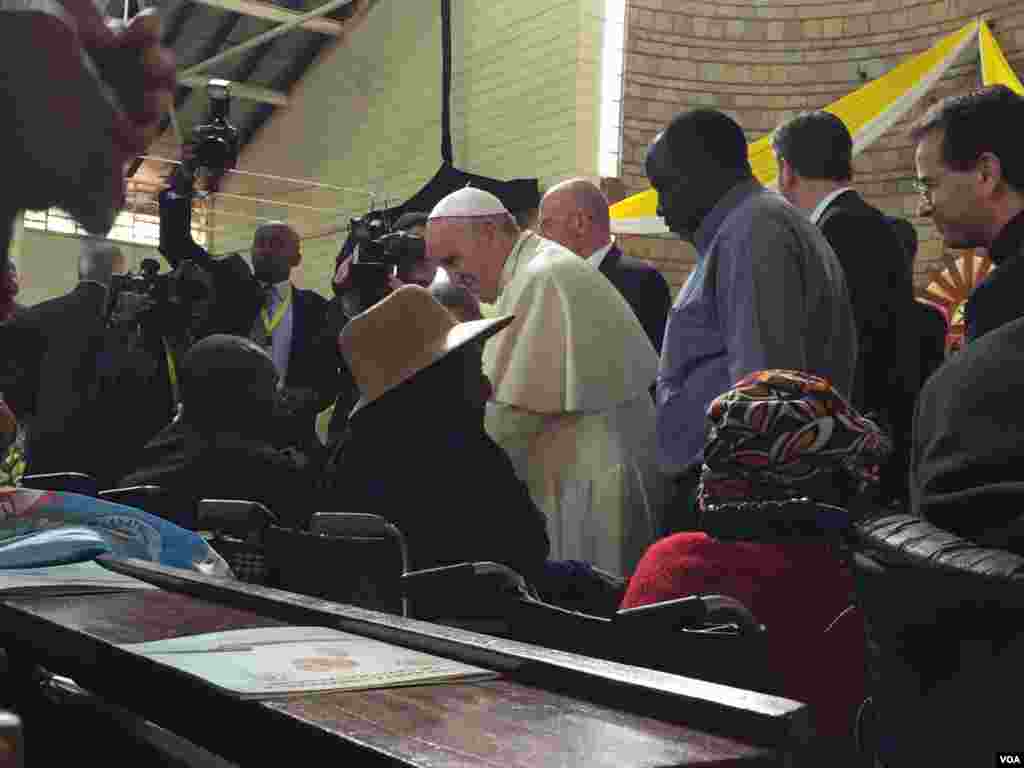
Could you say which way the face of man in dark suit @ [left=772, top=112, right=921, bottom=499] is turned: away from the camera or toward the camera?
away from the camera

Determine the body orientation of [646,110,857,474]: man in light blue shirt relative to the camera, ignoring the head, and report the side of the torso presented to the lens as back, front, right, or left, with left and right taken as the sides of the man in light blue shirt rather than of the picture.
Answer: left

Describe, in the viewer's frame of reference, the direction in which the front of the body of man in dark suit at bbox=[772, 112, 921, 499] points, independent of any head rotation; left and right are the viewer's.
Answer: facing away from the viewer and to the left of the viewer

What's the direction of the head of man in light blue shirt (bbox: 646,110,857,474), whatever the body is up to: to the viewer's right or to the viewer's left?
to the viewer's left

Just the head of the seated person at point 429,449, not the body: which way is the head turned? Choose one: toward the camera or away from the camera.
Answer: away from the camera

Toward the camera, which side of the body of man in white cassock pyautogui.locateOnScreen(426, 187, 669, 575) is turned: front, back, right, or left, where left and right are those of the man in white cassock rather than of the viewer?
left

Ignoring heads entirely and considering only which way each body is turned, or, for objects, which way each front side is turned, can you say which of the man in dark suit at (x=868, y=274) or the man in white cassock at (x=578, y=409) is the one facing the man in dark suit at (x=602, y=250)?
the man in dark suit at (x=868, y=274)

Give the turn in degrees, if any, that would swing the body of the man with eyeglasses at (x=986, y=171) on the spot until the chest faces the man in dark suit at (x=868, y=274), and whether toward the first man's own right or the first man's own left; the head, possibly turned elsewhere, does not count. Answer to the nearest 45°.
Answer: approximately 90° to the first man's own right

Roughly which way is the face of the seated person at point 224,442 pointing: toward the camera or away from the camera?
away from the camera

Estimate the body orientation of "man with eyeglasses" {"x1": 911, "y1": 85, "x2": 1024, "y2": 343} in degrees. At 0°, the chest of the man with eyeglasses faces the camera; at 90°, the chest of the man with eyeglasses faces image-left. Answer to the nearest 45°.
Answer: approximately 90°
